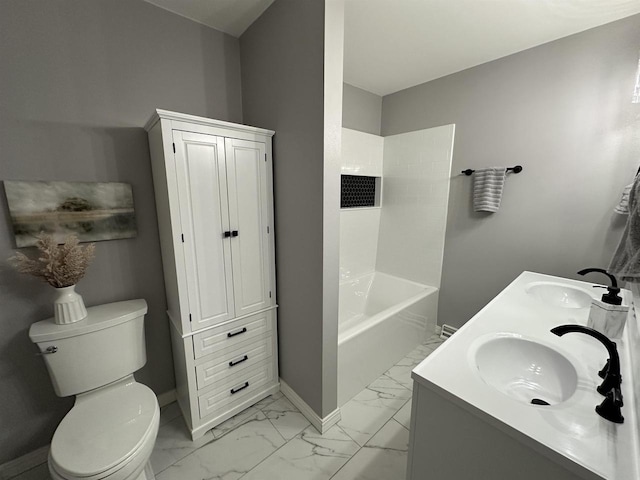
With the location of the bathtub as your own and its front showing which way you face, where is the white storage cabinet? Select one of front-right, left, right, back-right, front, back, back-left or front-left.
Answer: right

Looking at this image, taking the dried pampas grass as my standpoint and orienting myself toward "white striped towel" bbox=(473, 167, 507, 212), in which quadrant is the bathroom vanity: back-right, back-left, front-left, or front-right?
front-right

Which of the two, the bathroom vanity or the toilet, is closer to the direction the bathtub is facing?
the bathroom vanity

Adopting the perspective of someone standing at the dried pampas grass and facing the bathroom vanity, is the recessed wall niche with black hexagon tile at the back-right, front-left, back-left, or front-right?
front-left

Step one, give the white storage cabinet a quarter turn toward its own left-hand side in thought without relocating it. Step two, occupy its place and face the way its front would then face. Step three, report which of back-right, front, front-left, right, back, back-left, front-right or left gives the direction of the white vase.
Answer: back-left

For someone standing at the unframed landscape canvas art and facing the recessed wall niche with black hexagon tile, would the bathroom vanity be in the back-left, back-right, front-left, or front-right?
front-right

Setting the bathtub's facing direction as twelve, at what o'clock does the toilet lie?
The toilet is roughly at 3 o'clock from the bathtub.

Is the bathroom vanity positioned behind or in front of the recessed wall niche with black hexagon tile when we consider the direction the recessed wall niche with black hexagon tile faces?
in front

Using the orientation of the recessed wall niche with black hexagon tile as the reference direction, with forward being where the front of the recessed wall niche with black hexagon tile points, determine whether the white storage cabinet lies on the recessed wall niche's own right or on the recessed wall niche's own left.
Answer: on the recessed wall niche's own right

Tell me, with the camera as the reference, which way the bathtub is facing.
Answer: facing the viewer and to the right of the viewer

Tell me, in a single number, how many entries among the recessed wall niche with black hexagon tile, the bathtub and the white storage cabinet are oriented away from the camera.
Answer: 0
